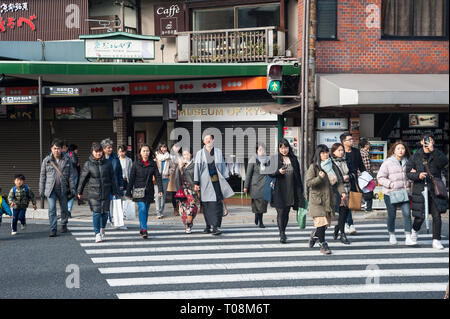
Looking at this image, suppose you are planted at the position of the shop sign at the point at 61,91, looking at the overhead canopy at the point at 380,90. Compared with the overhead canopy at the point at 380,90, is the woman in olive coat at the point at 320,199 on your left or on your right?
right

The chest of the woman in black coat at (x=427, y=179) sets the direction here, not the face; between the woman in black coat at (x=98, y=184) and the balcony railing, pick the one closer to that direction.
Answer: the woman in black coat

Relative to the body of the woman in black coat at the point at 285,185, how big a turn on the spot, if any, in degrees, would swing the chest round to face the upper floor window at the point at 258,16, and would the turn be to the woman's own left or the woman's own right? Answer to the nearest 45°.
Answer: approximately 180°

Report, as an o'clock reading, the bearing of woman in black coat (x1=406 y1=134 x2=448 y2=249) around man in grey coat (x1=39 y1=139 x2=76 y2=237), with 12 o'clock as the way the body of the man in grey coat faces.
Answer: The woman in black coat is roughly at 10 o'clock from the man in grey coat.

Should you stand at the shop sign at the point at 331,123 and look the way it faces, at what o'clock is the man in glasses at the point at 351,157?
The man in glasses is roughly at 12 o'clock from the shop sign.

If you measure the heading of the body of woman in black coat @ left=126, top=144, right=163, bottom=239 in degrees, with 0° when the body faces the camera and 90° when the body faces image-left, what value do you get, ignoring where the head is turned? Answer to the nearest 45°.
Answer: approximately 0°

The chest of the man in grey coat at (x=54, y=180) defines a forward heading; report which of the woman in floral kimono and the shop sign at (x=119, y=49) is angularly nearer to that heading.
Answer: the woman in floral kimono
